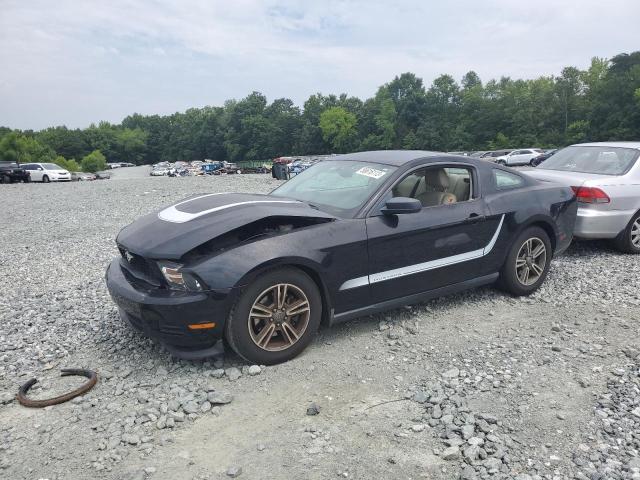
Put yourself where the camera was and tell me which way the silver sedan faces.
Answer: facing away from the viewer and to the right of the viewer

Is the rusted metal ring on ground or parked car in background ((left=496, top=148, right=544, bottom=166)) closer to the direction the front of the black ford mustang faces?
the rusted metal ring on ground

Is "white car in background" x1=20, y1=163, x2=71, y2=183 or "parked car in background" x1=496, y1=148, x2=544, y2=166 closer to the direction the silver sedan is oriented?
the parked car in background

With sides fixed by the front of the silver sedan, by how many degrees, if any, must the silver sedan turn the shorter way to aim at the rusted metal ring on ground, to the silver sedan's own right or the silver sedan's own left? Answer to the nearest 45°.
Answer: approximately 180°

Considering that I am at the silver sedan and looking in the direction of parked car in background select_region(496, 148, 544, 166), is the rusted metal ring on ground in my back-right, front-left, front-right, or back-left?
back-left

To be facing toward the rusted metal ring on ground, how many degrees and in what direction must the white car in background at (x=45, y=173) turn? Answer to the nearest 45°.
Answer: approximately 45° to its right

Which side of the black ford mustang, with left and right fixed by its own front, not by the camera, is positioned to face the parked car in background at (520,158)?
back

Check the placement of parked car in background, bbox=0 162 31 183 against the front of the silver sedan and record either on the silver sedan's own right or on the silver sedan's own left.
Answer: on the silver sedan's own left

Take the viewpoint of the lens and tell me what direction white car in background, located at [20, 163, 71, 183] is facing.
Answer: facing the viewer and to the right of the viewer

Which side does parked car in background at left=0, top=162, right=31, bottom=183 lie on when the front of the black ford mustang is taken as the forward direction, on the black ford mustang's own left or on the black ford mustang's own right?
on the black ford mustang's own right

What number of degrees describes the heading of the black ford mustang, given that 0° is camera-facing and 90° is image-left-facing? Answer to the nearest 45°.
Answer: approximately 45°
